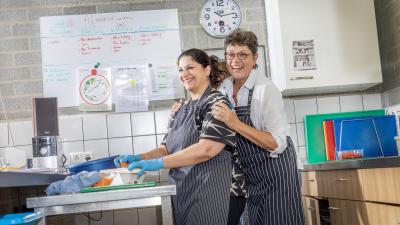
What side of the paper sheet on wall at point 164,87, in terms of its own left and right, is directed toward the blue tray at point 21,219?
front

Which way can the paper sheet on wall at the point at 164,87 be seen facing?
toward the camera

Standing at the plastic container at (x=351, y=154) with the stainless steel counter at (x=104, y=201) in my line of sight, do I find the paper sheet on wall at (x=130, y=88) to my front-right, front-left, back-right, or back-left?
front-right

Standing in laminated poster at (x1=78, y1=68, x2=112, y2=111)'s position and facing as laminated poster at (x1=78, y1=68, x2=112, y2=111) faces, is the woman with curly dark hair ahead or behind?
ahead

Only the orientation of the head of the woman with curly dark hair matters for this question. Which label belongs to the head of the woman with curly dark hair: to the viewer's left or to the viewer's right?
to the viewer's left

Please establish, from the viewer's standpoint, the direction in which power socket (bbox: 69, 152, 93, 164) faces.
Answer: facing the viewer

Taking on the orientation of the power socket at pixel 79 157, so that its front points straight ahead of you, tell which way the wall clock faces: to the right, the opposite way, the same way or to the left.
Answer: the same way

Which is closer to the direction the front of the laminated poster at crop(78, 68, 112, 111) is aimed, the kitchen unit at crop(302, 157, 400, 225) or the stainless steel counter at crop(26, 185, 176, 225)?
the stainless steel counter

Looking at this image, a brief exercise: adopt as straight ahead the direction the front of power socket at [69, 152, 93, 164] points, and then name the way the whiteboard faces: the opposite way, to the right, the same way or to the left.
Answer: the same way

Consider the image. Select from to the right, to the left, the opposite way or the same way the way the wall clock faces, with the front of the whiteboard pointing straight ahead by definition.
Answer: the same way

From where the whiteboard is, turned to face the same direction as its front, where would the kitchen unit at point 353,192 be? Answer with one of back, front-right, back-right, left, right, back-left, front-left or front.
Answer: front-left

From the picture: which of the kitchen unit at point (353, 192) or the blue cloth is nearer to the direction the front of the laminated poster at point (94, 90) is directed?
the blue cloth

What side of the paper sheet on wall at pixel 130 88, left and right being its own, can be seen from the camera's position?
front

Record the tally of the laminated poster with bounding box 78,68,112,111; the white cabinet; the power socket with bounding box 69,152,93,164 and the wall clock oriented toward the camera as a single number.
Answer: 4

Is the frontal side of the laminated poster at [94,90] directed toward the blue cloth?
yes

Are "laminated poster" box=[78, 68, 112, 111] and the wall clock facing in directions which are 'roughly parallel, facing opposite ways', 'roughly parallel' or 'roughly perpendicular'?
roughly parallel

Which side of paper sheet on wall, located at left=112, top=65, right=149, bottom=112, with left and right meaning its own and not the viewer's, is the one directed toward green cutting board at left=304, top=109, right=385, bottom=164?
left
